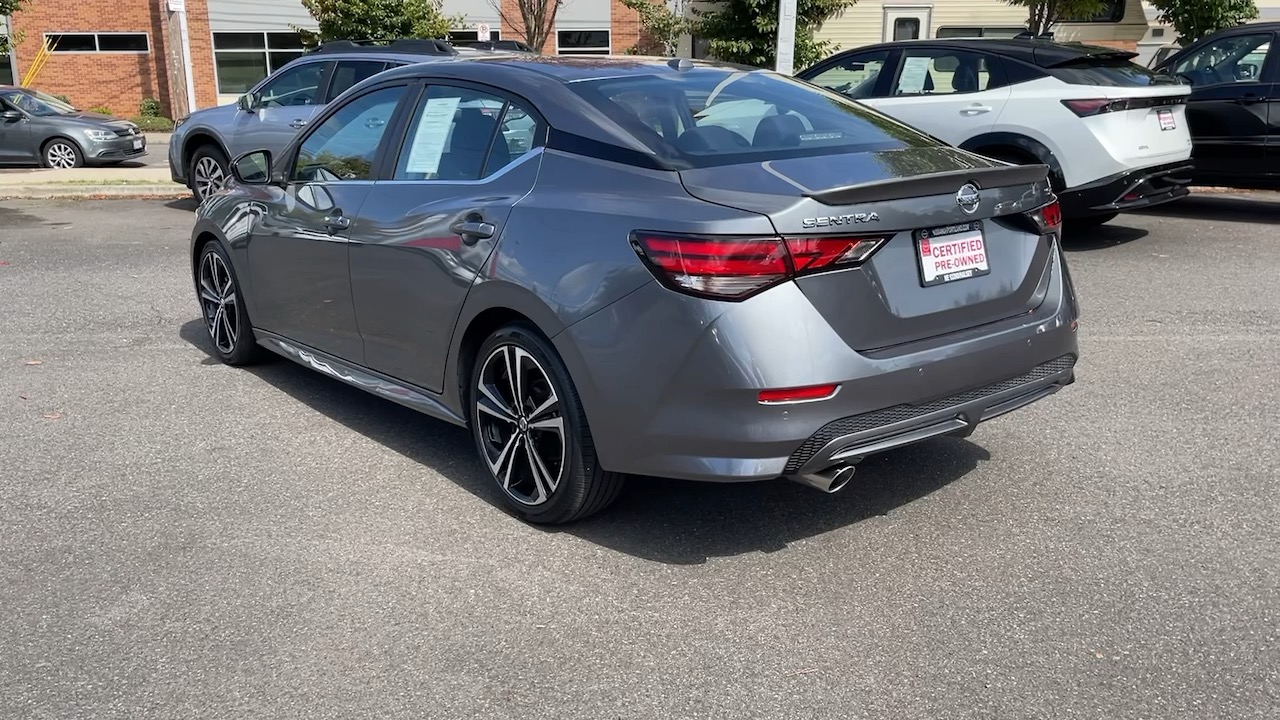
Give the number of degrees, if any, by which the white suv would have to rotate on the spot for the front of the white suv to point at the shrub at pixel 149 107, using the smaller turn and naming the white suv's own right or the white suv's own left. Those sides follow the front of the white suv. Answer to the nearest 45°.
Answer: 0° — it already faces it

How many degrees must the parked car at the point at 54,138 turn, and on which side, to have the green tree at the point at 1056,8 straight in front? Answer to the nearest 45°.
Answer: approximately 45° to its left

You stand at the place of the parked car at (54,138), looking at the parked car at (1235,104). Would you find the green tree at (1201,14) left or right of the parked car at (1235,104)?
left

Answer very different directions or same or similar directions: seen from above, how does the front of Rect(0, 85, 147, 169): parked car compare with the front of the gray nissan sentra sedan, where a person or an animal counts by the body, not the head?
very different directions

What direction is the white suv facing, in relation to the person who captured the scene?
facing away from the viewer and to the left of the viewer

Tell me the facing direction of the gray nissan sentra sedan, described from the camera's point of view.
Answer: facing away from the viewer and to the left of the viewer
